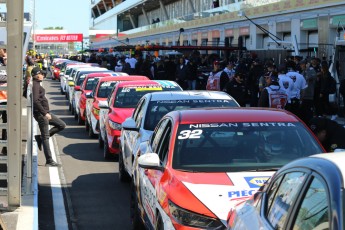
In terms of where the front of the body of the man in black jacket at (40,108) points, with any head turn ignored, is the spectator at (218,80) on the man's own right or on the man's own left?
on the man's own left

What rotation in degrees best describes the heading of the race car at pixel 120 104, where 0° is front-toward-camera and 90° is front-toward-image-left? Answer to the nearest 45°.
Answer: approximately 0°

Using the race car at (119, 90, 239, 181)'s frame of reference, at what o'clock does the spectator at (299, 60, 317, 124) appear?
The spectator is roughly at 7 o'clock from the race car.

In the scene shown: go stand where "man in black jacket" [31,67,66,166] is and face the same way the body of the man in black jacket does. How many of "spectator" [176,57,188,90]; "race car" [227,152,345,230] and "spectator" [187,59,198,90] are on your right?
1

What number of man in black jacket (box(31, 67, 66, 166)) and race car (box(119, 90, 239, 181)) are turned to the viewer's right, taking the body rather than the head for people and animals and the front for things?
1

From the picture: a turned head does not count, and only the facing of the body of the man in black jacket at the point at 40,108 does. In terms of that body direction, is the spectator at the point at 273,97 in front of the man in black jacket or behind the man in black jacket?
in front

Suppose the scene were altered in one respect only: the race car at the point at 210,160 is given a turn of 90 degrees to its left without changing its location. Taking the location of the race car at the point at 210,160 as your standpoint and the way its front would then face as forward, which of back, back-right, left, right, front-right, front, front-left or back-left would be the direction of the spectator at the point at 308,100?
front-left

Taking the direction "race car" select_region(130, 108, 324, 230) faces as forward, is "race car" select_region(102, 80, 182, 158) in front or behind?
behind

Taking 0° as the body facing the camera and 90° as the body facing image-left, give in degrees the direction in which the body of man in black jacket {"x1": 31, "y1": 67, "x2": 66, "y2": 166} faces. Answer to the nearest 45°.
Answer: approximately 270°

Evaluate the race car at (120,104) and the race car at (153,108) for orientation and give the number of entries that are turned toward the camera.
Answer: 2

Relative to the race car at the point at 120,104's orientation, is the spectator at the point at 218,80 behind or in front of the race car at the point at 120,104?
behind
